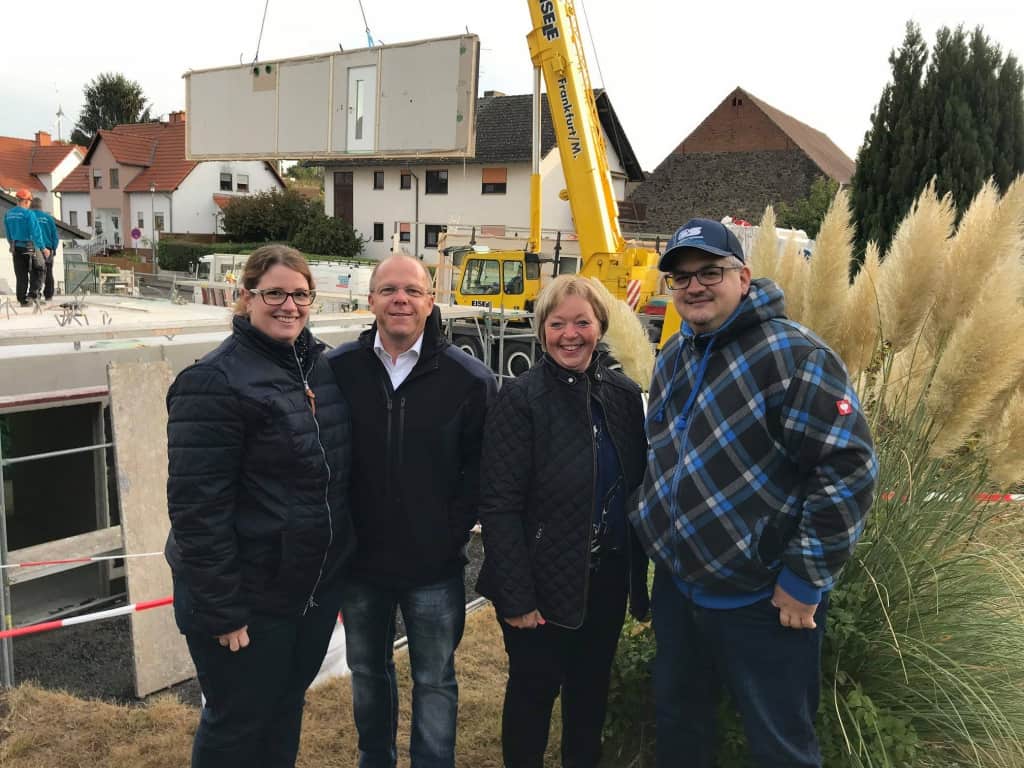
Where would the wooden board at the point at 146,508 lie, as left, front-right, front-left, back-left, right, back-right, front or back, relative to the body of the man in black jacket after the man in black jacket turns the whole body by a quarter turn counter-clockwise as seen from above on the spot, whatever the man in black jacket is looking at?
back-left

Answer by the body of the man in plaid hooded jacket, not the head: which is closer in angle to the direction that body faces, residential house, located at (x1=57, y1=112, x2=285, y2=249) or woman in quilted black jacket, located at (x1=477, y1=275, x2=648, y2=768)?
the woman in quilted black jacket

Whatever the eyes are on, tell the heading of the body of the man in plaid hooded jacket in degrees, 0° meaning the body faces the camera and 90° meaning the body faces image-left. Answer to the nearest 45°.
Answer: approximately 45°
